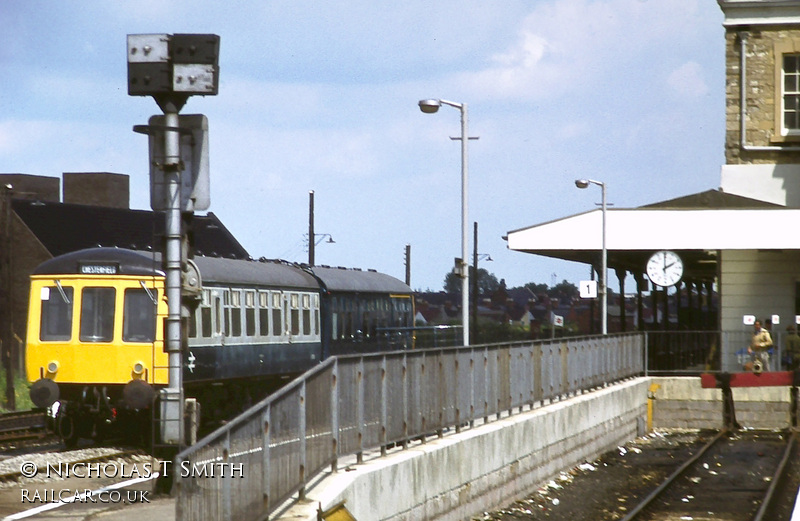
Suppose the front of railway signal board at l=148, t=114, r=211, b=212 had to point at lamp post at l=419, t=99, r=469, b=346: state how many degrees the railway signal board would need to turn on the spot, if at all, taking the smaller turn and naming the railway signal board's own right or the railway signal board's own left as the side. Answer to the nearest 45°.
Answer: approximately 45° to the railway signal board's own right

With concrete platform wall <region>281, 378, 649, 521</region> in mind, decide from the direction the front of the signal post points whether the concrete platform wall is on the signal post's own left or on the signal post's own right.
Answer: on the signal post's own right

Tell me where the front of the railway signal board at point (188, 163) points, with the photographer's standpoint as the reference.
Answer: facing away from the viewer

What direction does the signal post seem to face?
away from the camera

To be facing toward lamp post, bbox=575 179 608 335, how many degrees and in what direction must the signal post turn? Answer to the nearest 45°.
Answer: approximately 45° to its right
